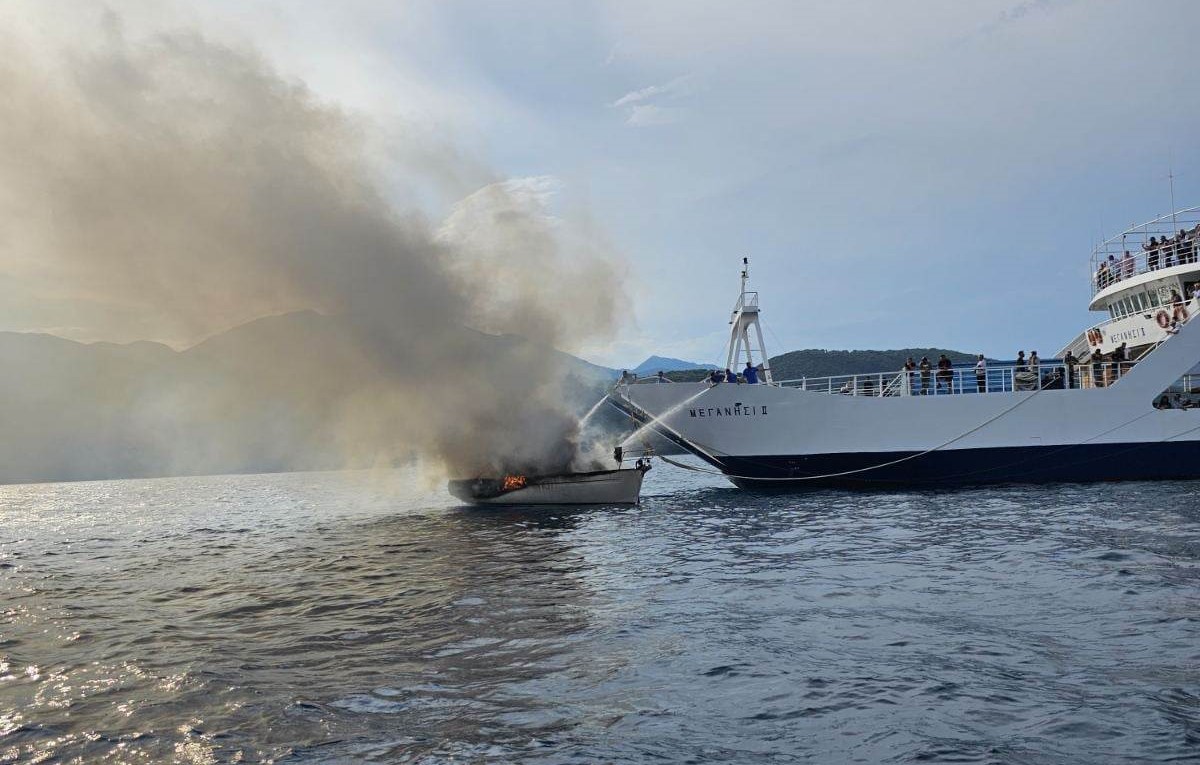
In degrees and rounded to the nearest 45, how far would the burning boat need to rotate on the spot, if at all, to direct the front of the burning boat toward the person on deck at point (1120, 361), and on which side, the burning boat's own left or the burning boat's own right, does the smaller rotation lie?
0° — it already faces them

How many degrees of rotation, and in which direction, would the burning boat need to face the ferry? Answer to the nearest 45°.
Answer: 0° — it already faces it

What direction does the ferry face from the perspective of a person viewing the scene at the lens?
facing to the left of the viewer

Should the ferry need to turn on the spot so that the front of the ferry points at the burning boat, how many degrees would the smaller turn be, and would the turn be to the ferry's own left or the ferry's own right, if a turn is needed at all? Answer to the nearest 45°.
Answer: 0° — it already faces it

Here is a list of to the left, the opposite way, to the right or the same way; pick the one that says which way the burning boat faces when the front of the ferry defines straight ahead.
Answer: the opposite way

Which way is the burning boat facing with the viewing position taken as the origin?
facing to the right of the viewer
